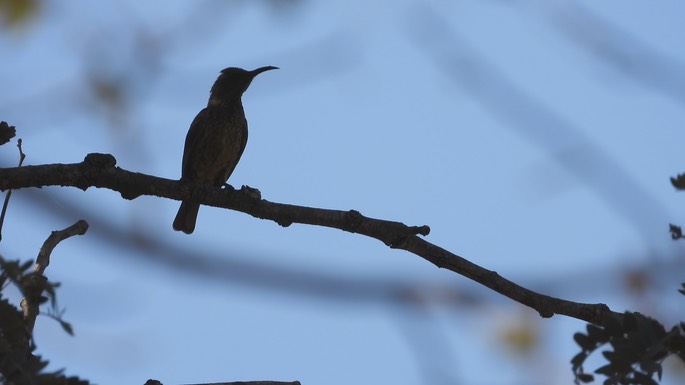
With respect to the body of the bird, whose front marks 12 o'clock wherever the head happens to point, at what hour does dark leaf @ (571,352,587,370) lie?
The dark leaf is roughly at 1 o'clock from the bird.

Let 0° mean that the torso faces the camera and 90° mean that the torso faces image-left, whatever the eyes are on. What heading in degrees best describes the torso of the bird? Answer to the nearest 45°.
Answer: approximately 315°

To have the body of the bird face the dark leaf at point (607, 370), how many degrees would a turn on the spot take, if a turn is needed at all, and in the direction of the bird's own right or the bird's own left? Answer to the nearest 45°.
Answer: approximately 45° to the bird's own right

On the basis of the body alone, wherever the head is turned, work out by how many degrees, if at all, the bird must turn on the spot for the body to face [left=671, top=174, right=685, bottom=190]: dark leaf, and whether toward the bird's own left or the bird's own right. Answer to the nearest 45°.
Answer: approximately 45° to the bird's own right
